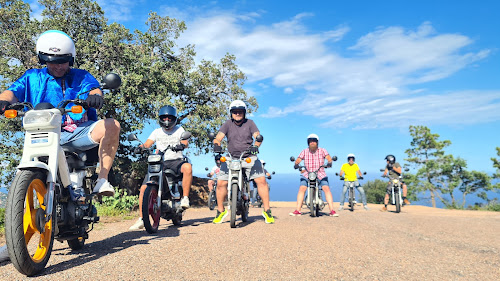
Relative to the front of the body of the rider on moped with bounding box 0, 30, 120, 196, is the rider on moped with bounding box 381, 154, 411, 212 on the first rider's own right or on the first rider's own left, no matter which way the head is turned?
on the first rider's own left

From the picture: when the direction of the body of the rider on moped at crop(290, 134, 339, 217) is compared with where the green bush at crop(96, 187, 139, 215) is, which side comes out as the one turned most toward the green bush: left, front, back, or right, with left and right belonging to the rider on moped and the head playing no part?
right

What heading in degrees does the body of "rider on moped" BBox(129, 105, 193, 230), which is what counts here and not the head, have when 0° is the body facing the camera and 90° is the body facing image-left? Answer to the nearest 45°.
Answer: approximately 0°

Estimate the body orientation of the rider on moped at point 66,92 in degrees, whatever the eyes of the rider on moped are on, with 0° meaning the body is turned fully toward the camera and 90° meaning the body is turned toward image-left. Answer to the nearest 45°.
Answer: approximately 0°

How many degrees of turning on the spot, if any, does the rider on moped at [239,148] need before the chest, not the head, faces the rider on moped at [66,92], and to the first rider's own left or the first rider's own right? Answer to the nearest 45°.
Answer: approximately 45° to the first rider's own right

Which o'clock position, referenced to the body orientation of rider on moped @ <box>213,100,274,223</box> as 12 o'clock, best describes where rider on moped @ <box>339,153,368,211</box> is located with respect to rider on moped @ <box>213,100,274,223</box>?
rider on moped @ <box>339,153,368,211</box> is roughly at 7 o'clock from rider on moped @ <box>213,100,274,223</box>.
